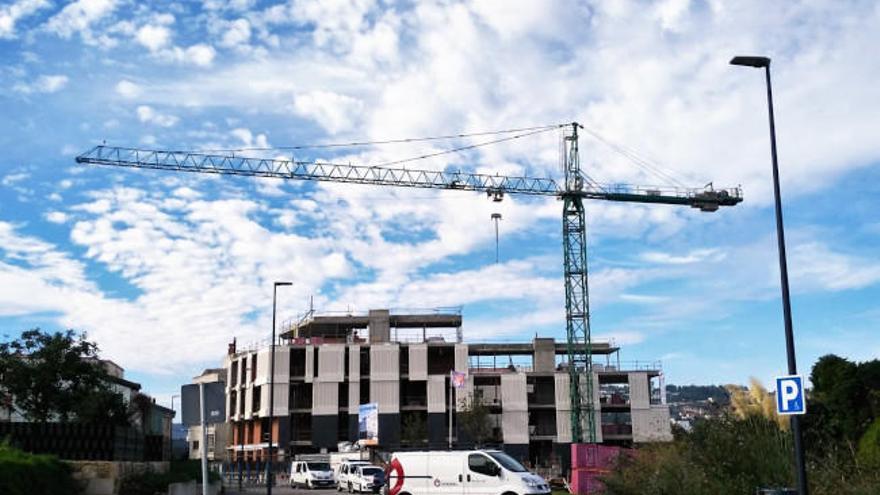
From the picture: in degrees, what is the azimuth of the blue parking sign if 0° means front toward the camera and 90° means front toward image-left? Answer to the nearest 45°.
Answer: approximately 0°

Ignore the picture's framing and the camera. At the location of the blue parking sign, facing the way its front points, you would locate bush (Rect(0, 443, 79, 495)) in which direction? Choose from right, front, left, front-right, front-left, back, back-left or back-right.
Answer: right

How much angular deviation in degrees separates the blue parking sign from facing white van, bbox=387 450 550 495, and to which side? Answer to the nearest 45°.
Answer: approximately 135° to its right

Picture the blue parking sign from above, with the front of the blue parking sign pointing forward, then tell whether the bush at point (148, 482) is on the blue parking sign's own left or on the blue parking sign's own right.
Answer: on the blue parking sign's own right

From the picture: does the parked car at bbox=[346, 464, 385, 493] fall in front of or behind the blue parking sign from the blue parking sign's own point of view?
behind

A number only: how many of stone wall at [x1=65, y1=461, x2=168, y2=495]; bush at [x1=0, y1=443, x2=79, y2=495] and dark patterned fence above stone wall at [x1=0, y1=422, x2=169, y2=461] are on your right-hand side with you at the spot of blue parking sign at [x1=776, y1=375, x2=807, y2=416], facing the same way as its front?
3

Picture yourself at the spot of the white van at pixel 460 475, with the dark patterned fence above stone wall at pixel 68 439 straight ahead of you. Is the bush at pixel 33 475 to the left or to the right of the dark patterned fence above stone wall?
left

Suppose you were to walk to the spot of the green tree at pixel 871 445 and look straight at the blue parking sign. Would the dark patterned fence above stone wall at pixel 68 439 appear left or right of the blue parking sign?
right

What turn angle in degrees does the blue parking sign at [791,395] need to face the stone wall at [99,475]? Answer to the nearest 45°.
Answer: approximately 90° to its right

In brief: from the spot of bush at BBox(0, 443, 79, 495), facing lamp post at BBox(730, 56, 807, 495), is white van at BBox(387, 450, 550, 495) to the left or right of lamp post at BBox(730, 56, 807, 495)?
left
